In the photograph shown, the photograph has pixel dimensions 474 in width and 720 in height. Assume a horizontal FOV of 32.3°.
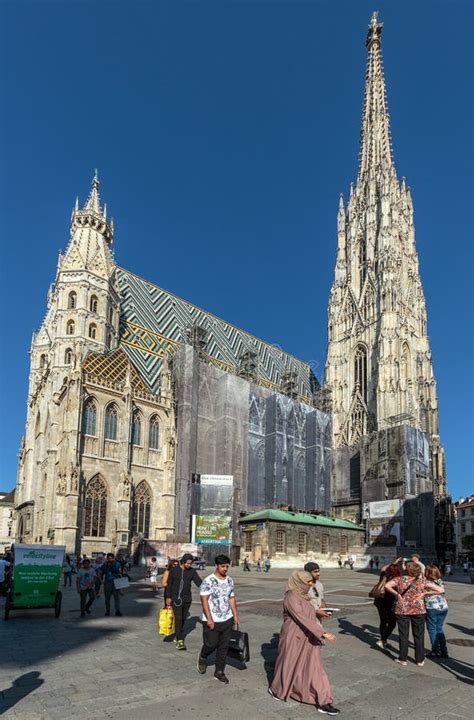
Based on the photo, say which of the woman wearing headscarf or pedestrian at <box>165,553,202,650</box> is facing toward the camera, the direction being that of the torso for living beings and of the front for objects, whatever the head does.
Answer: the pedestrian

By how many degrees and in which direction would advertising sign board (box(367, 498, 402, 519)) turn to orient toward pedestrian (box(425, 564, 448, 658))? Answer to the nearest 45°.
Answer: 0° — it already faces them

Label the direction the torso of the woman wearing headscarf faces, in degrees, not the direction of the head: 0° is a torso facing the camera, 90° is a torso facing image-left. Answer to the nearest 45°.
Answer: approximately 270°

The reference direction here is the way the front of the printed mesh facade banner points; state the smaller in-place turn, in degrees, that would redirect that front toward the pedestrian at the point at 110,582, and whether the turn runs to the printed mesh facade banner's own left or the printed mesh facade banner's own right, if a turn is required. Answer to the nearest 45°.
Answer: approximately 45° to the printed mesh facade banner's own right

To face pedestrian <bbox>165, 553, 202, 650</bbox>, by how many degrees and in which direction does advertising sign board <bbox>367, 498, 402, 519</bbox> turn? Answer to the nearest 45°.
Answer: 0° — it already faces them

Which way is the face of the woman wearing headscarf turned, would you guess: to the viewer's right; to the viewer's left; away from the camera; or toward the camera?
to the viewer's right

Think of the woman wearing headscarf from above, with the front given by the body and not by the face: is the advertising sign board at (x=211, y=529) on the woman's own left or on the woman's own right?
on the woman's own left

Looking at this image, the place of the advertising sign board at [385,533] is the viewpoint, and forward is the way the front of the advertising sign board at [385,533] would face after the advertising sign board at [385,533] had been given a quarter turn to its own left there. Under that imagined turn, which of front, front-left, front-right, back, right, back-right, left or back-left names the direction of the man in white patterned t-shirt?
right

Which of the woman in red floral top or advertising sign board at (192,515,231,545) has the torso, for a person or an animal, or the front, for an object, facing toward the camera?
the advertising sign board

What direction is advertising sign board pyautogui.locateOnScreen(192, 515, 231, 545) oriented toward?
toward the camera

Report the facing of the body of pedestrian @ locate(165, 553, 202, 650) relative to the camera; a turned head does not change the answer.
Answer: toward the camera

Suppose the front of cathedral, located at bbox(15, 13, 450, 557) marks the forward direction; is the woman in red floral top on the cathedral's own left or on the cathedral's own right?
on the cathedral's own left

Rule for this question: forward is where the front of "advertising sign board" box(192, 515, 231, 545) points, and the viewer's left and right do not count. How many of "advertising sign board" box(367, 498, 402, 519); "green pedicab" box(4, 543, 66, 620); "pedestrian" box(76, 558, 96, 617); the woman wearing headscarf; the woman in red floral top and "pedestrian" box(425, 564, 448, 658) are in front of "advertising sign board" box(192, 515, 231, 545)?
5

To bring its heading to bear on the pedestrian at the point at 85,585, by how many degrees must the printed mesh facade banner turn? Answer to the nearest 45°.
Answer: approximately 45° to its right

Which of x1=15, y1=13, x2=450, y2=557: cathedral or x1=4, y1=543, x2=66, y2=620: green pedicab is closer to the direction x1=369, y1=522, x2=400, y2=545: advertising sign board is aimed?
the green pedicab
